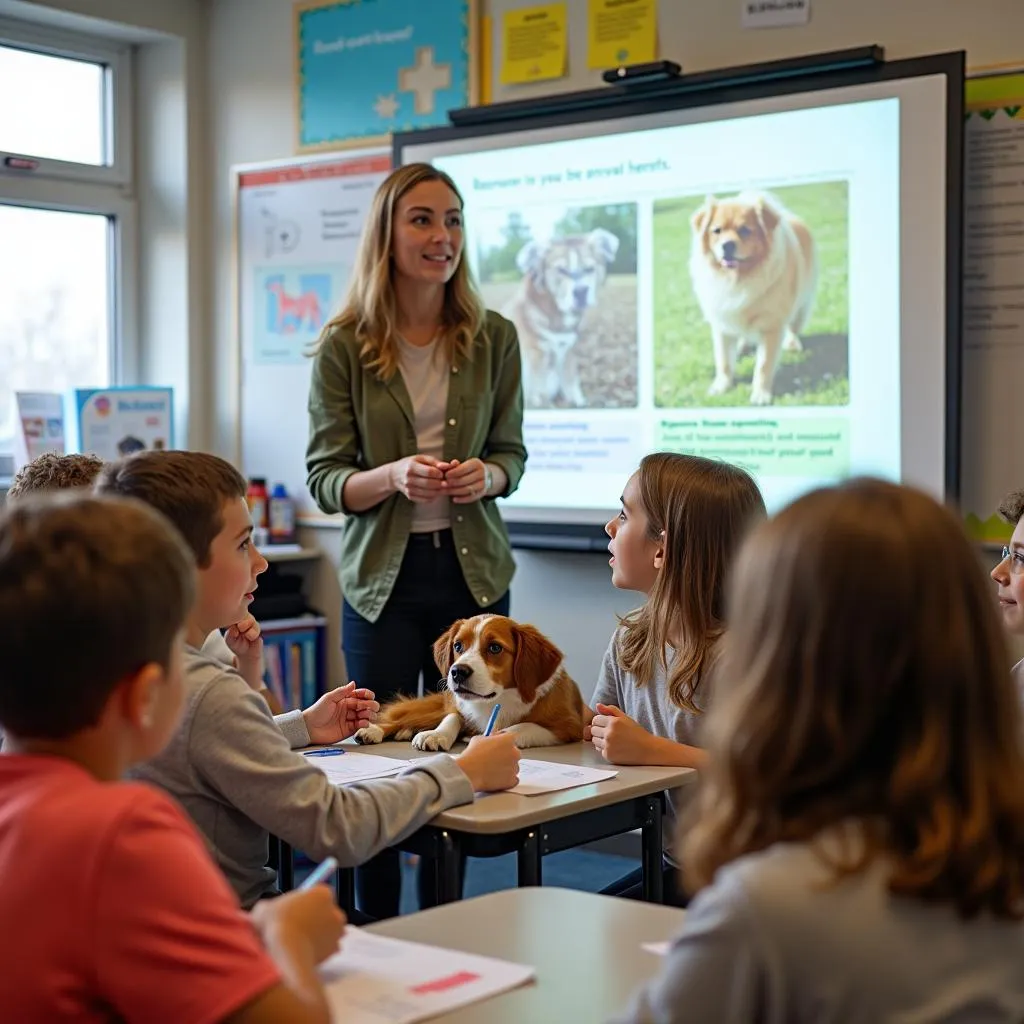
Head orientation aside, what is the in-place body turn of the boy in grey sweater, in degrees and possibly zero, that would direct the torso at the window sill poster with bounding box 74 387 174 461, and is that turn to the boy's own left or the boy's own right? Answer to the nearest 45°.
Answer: approximately 90° to the boy's own left

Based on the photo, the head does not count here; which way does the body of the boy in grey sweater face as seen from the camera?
to the viewer's right

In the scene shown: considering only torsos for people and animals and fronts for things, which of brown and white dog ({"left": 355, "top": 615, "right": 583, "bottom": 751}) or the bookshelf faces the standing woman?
the bookshelf

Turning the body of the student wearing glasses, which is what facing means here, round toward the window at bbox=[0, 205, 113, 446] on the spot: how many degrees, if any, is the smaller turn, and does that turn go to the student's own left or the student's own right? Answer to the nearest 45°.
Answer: approximately 45° to the student's own right

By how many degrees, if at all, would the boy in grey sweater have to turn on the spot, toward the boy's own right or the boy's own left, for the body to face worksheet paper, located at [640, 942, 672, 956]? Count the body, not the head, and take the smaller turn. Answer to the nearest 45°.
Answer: approximately 45° to the boy's own right

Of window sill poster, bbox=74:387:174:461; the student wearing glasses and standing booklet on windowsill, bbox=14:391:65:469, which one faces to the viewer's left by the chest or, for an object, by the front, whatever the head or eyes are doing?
the student wearing glasses

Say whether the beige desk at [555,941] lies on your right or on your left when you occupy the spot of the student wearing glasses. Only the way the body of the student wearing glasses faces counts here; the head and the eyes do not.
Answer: on your left

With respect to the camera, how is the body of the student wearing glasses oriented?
to the viewer's left

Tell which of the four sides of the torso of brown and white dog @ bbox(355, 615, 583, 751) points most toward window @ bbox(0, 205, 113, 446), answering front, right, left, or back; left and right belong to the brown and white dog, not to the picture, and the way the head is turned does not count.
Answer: right
